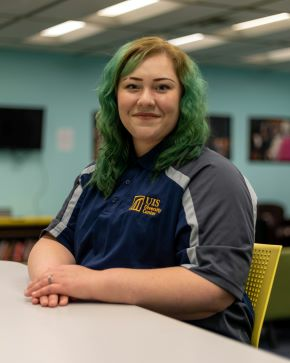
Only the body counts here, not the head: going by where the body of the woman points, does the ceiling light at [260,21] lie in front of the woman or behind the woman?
behind

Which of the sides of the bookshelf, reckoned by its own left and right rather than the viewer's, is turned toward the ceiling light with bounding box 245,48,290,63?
left

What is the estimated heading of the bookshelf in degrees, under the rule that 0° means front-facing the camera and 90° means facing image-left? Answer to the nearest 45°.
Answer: approximately 0°

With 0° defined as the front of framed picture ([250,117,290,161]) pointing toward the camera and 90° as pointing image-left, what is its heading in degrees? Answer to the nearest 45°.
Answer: approximately 0°

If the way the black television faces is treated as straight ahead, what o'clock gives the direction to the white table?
The white table is roughly at 12 o'clock from the black television.
